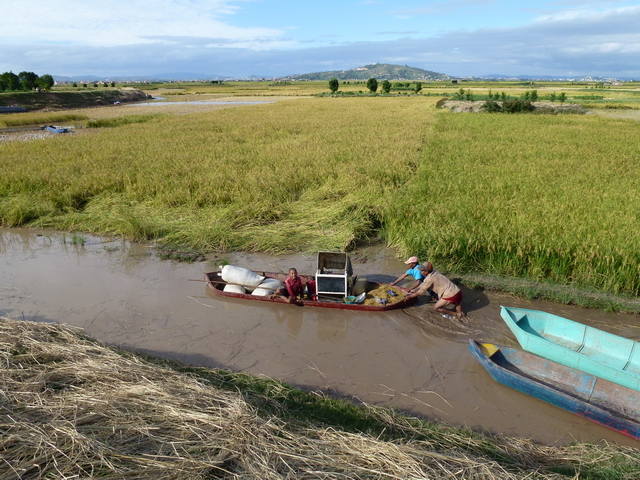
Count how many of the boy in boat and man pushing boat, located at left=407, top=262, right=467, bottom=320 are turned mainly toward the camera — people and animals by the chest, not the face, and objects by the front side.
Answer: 1

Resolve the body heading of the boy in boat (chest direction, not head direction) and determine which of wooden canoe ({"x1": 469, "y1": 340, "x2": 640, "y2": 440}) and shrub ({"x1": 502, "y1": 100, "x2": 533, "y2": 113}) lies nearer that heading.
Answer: the wooden canoe

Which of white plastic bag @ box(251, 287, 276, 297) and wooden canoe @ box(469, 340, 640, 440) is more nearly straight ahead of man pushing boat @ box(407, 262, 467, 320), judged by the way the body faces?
the white plastic bag

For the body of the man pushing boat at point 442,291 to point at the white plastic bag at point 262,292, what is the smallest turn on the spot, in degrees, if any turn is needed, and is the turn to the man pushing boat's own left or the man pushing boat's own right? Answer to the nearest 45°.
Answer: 0° — they already face it

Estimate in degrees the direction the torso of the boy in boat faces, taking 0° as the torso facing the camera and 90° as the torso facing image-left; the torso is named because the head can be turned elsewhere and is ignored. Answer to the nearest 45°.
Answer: approximately 0°

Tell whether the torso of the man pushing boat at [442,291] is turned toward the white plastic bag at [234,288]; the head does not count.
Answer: yes

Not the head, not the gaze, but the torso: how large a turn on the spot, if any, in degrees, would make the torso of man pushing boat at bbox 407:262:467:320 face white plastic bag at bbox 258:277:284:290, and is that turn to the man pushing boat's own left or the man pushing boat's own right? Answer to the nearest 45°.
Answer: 0° — they already face it

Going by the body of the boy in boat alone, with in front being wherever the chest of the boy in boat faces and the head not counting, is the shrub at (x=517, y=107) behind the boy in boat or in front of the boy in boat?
behind

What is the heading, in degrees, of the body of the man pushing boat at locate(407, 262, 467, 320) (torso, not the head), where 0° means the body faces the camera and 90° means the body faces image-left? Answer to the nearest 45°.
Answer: approximately 90°

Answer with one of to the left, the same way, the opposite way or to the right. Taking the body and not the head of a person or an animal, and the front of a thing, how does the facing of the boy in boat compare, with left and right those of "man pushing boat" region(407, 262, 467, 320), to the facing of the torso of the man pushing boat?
to the left

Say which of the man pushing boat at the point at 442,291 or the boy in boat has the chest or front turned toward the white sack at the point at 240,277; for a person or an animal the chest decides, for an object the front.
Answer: the man pushing boat

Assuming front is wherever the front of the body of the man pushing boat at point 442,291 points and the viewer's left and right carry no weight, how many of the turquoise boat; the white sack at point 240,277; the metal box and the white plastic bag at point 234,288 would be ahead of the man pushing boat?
3
